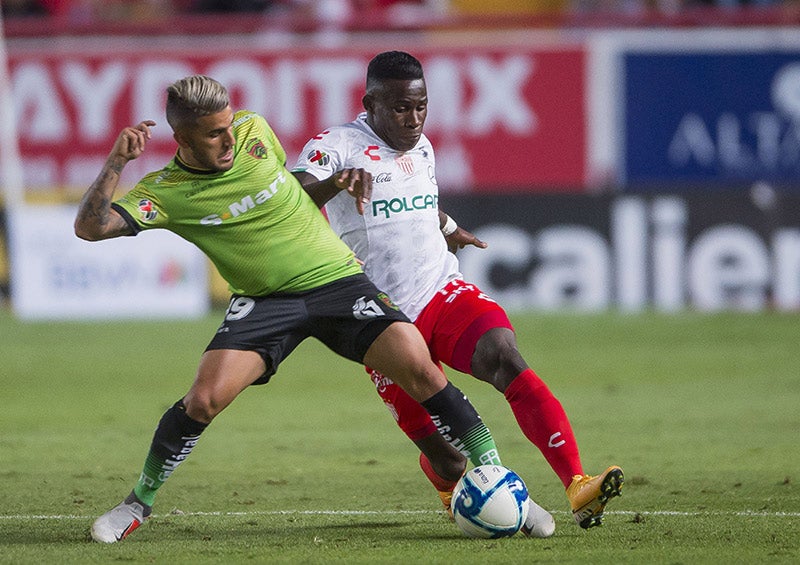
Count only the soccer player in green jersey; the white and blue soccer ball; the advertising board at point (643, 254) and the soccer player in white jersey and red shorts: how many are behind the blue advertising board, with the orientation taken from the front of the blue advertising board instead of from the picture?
0

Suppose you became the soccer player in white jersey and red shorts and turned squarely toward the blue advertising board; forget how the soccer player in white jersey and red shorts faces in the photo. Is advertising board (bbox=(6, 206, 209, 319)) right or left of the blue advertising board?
left

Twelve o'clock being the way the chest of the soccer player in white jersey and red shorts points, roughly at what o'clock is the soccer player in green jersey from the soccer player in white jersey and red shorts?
The soccer player in green jersey is roughly at 3 o'clock from the soccer player in white jersey and red shorts.

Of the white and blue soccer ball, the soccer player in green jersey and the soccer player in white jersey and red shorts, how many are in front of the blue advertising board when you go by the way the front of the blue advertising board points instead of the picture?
3

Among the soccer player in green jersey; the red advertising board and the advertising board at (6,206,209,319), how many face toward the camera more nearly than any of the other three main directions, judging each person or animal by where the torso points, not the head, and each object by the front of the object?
3

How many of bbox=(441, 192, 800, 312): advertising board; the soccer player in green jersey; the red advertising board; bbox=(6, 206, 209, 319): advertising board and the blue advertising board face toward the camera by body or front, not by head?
5

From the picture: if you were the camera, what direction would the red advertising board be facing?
facing the viewer

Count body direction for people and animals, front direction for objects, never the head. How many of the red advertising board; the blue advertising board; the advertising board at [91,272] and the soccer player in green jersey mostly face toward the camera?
4

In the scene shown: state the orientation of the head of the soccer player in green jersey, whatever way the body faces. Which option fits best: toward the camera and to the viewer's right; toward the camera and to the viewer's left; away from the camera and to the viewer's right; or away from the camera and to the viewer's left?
toward the camera and to the viewer's right

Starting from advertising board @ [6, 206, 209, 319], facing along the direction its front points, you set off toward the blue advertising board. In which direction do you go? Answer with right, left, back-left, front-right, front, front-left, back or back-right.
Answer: left

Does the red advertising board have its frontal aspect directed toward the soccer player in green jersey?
yes

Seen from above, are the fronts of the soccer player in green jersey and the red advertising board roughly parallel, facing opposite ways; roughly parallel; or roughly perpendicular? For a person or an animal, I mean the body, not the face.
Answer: roughly parallel

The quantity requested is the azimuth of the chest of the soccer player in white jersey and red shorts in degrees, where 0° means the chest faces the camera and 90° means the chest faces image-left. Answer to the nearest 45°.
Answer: approximately 315°

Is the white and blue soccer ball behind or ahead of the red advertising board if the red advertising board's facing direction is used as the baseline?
ahead

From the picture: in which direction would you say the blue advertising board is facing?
toward the camera

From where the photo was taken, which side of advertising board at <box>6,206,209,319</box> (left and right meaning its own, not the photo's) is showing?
front
